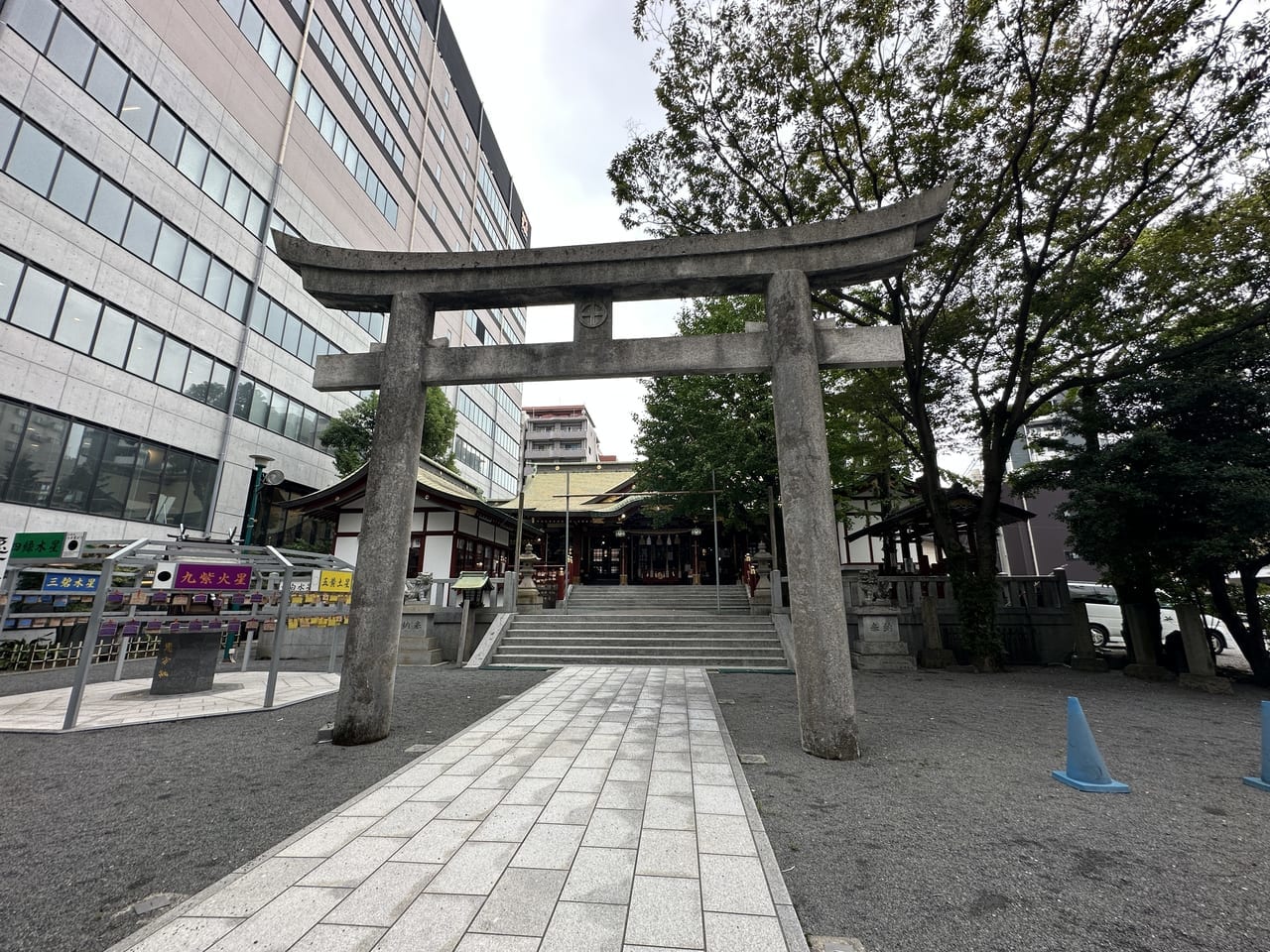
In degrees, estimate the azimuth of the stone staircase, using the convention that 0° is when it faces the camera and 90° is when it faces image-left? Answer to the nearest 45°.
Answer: approximately 0°

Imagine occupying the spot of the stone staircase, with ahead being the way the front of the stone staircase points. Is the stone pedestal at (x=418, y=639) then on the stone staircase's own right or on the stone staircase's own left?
on the stone staircase's own right

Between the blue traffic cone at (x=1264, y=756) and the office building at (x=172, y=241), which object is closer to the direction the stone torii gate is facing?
the blue traffic cone

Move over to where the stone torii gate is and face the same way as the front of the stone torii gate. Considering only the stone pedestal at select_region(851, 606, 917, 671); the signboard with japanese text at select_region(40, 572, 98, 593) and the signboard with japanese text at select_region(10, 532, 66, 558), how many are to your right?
2

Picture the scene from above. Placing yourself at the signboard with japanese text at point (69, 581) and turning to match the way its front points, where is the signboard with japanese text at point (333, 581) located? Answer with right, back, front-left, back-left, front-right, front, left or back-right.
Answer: left

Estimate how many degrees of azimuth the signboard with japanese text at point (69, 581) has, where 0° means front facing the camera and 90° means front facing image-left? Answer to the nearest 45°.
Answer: approximately 0°

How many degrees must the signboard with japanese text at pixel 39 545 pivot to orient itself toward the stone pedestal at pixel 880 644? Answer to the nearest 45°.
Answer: approximately 45° to its left

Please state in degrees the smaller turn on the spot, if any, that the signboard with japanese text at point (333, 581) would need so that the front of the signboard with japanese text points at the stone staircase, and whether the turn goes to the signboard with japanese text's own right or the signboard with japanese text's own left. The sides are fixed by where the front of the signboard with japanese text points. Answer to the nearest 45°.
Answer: approximately 90° to the signboard with japanese text's own left

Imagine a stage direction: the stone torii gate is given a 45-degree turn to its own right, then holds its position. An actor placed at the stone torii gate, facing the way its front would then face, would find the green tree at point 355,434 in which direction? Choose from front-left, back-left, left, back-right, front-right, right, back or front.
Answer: right

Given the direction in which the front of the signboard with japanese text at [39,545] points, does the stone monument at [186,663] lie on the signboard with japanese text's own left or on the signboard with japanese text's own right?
on the signboard with japanese text's own left

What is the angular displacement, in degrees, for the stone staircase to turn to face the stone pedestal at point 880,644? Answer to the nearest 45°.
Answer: approximately 90° to its left

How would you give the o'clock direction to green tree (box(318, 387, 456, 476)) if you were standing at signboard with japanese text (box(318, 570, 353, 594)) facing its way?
The green tree is roughly at 6 o'clock from the signboard with japanese text.

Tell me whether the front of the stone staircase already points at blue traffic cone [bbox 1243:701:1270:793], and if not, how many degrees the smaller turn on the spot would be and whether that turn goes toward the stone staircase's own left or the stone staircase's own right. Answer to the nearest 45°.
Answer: approximately 45° to the stone staircase's own left
